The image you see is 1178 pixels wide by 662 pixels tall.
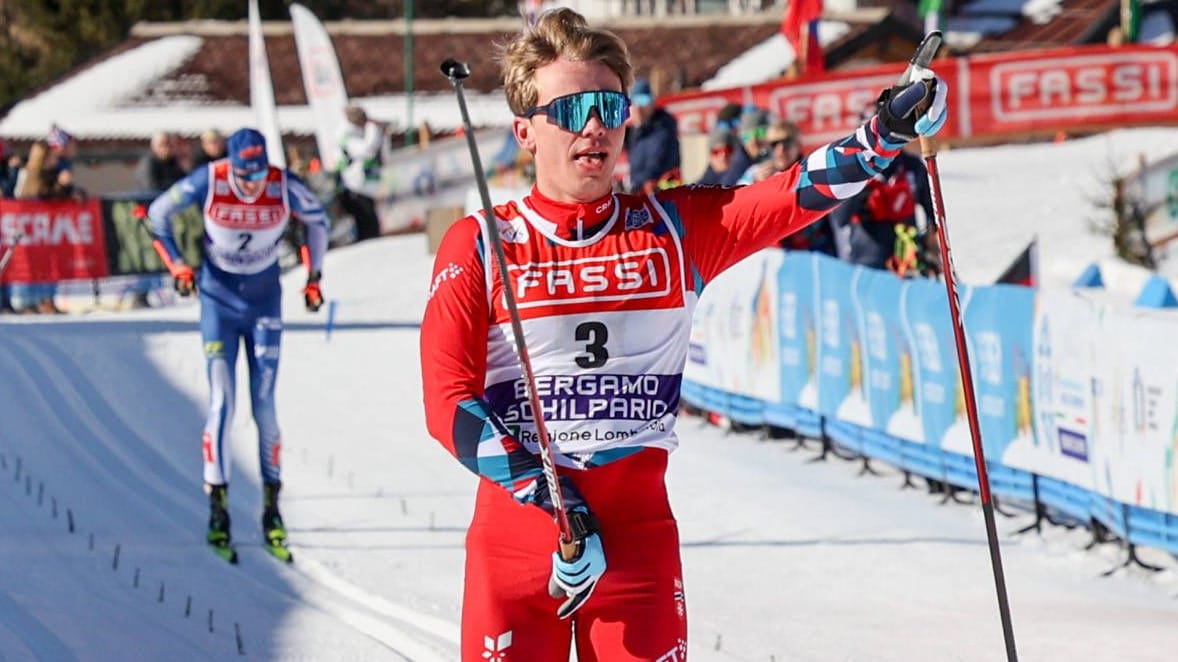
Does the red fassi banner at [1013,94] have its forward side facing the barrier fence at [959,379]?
yes

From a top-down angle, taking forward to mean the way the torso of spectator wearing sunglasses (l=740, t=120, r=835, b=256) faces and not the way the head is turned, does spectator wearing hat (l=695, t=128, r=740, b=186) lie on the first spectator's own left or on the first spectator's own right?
on the first spectator's own right

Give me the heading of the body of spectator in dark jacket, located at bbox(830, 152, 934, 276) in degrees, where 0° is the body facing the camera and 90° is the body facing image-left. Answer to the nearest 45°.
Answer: approximately 45°

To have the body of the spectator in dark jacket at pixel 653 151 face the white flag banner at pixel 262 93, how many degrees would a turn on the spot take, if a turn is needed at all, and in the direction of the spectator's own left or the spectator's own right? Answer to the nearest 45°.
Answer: approximately 90° to the spectator's own right

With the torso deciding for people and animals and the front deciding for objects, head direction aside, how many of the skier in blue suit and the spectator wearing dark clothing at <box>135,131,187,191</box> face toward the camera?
2

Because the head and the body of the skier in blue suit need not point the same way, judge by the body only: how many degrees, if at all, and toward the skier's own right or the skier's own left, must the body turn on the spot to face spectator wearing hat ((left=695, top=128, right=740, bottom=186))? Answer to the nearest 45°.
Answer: approximately 135° to the skier's own left

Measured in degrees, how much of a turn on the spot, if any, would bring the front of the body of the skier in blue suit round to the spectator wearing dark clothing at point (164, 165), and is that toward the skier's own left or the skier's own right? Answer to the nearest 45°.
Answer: approximately 180°

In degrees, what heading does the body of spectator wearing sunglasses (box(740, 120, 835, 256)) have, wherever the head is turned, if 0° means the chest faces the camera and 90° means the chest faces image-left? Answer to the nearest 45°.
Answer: approximately 45°
